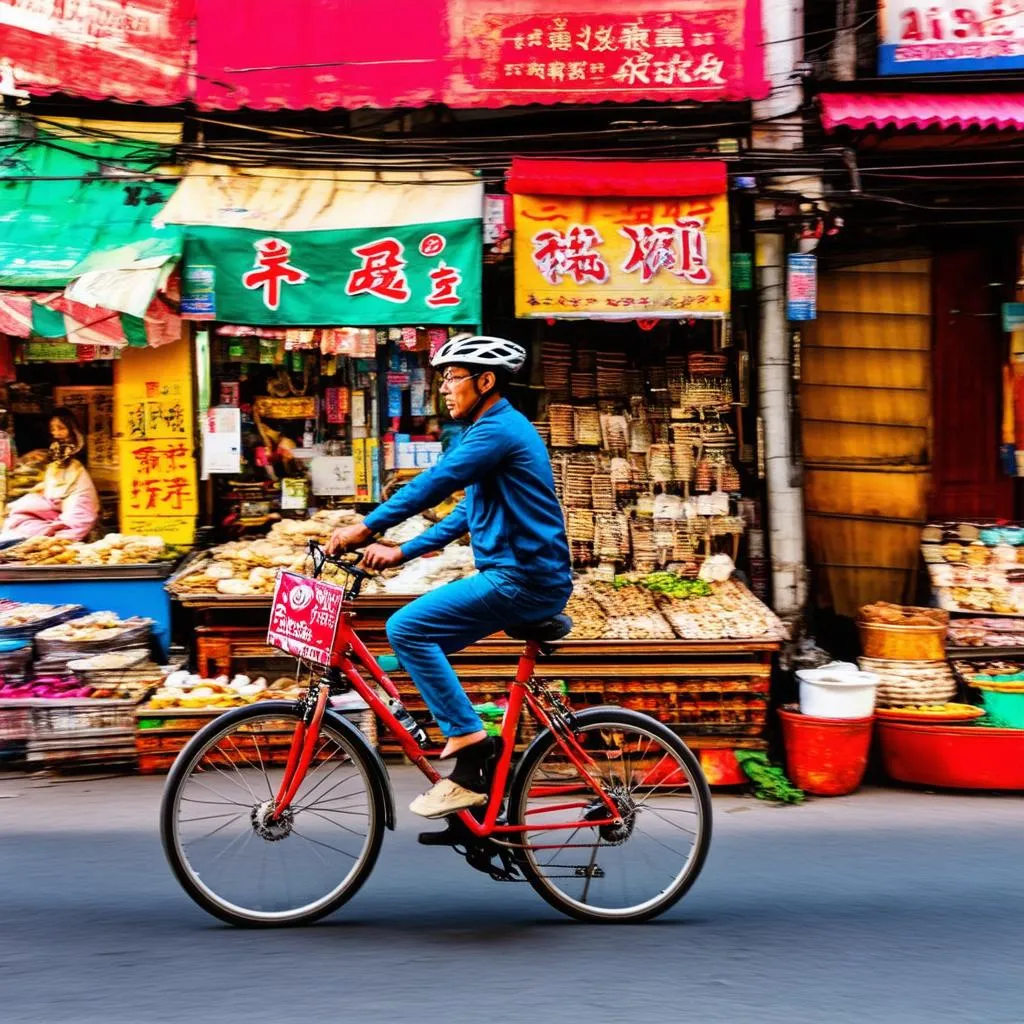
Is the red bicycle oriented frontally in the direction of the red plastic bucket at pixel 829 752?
no

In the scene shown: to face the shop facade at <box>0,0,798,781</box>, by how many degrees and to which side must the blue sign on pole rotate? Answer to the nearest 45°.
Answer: approximately 90° to its right

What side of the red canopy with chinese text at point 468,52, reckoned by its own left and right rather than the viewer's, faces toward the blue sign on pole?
left

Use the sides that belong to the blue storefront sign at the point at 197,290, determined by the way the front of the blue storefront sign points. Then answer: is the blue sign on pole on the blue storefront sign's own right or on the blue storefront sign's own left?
on the blue storefront sign's own left

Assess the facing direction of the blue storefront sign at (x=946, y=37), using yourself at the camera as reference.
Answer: facing the viewer

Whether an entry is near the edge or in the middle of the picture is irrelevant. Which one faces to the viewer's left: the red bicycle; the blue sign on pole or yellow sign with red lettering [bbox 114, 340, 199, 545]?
the red bicycle

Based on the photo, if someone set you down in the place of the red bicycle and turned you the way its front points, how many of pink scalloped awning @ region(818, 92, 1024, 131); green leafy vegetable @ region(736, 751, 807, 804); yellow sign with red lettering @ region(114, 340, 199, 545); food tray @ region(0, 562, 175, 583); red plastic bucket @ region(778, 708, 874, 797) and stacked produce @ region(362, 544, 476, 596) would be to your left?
0

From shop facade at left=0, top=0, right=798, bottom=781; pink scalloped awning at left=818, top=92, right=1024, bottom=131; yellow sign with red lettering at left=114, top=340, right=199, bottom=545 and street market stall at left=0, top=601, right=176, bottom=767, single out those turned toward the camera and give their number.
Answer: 4

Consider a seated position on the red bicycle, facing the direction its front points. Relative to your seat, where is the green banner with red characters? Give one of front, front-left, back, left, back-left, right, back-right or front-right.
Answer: right

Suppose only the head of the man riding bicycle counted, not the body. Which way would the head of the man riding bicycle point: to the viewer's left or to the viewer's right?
to the viewer's left

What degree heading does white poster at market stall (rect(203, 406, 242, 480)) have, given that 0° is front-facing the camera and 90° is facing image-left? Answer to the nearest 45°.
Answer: approximately 0°

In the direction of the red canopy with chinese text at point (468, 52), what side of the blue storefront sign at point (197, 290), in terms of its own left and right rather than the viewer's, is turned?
left

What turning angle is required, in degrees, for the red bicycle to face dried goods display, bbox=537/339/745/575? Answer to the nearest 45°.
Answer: approximately 90° to its right

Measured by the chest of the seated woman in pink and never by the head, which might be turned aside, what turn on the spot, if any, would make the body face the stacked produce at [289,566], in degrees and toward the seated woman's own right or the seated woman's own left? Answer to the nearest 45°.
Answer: approximately 90° to the seated woman's own left

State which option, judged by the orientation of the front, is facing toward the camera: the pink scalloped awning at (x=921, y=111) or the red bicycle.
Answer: the pink scalloped awning

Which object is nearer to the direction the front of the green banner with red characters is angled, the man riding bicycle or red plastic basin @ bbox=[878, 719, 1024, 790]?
the man riding bicycle

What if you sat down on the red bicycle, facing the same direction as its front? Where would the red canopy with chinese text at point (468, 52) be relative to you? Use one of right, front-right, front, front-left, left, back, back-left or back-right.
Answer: right
